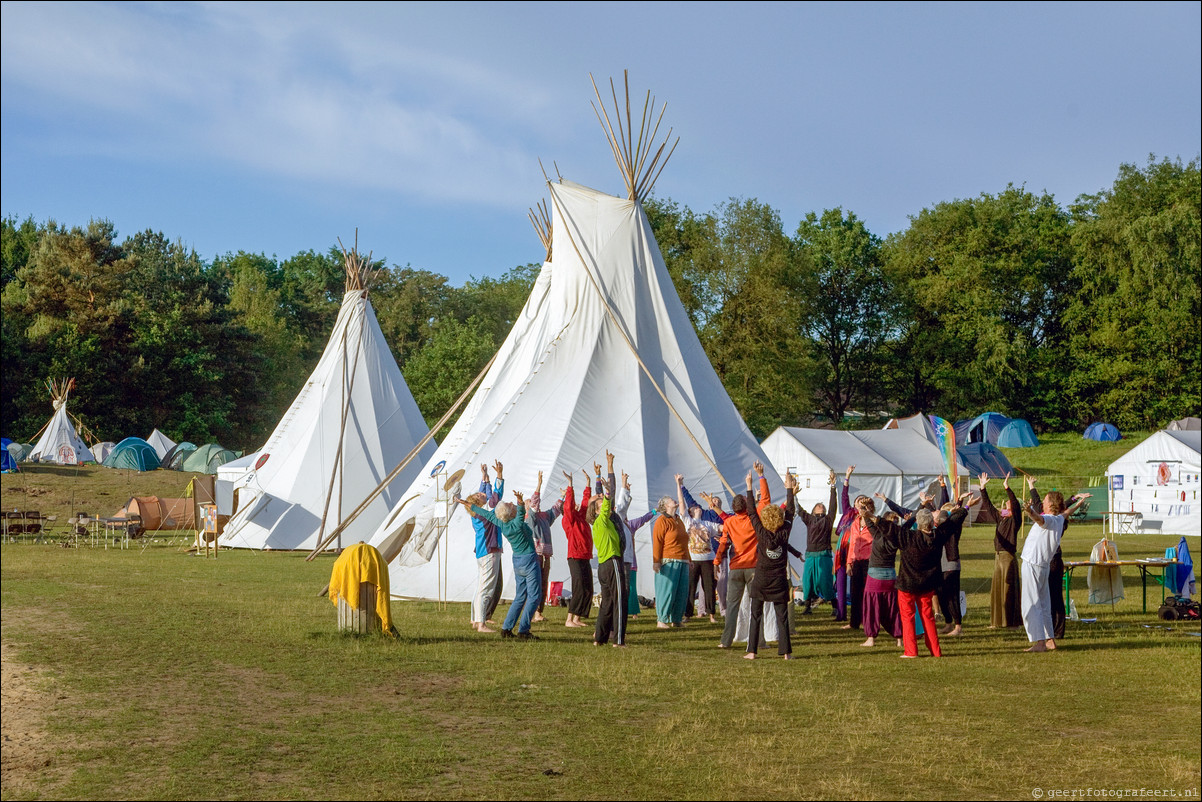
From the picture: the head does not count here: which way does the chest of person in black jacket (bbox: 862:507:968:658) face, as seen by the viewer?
away from the camera

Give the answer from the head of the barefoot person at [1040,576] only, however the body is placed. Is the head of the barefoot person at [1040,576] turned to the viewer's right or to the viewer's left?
to the viewer's left

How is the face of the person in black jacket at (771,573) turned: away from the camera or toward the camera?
away from the camera

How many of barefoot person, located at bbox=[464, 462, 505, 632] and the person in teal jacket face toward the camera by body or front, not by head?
0

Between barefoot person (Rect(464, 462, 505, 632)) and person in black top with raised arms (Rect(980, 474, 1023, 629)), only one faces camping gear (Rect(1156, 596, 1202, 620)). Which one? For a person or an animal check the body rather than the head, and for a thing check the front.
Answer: barefoot person (Rect(464, 462, 505, 632))

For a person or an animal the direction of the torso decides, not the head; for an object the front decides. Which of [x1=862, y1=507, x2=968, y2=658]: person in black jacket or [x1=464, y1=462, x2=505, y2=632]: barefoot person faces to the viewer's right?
the barefoot person

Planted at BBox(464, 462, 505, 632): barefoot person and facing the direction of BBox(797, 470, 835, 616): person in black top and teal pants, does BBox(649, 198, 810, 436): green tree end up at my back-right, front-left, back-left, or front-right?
front-left

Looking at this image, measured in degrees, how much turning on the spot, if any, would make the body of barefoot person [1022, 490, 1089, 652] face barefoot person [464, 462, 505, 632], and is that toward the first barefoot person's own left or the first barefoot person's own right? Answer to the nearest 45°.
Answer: approximately 45° to the first barefoot person's own left

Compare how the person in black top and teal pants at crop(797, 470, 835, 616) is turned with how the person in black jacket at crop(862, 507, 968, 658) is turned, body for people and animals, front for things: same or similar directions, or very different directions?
very different directions

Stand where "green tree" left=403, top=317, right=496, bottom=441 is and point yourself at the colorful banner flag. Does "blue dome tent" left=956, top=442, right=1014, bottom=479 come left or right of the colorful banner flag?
left

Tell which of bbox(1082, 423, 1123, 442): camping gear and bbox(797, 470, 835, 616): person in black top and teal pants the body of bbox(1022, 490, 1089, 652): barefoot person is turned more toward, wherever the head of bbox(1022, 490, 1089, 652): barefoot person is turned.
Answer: the person in black top and teal pants

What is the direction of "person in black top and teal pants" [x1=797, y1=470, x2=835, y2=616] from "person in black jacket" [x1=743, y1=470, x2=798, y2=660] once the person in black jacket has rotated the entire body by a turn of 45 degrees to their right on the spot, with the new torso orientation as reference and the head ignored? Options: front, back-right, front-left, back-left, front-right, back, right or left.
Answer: front-left

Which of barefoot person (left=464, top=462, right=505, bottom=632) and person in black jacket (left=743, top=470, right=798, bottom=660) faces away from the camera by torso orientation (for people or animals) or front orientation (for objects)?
the person in black jacket
